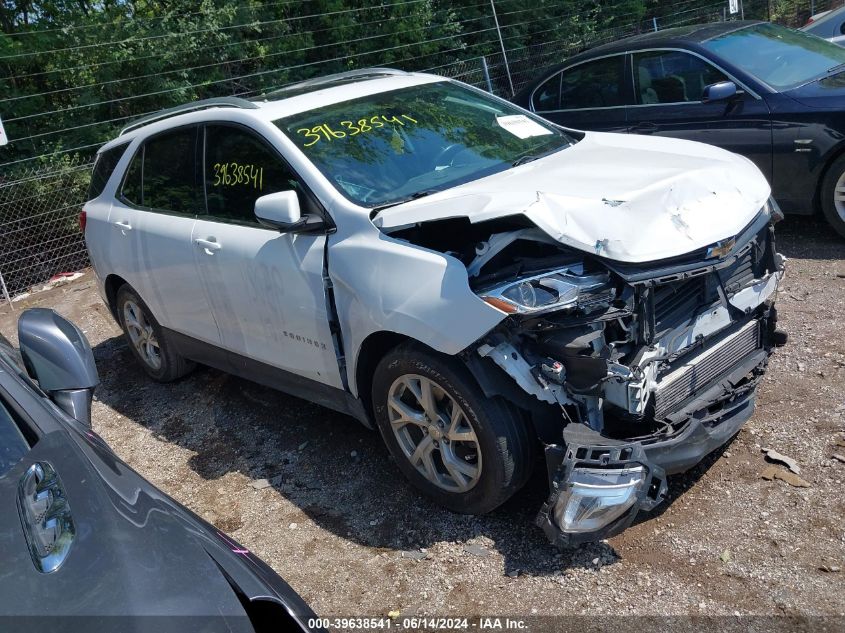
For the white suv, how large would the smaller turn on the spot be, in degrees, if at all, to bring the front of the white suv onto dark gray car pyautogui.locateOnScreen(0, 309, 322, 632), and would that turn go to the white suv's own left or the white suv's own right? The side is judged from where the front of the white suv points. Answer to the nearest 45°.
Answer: approximately 90° to the white suv's own right

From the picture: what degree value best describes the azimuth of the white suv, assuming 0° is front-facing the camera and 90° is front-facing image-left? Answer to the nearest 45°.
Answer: approximately 315°

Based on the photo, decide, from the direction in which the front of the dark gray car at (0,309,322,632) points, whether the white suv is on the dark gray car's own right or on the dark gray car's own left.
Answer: on the dark gray car's own left
